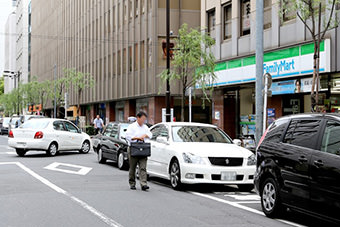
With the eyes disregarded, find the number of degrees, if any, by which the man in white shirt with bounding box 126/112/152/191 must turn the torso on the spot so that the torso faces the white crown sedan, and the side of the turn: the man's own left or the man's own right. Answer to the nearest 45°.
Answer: approximately 45° to the man's own left

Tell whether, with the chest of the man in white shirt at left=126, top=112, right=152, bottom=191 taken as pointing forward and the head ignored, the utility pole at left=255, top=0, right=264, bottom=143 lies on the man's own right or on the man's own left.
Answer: on the man's own left

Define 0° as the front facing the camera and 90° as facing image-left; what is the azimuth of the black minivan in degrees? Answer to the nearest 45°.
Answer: approximately 315°

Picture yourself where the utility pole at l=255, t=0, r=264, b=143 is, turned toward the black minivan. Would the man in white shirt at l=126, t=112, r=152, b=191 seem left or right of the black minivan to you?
right

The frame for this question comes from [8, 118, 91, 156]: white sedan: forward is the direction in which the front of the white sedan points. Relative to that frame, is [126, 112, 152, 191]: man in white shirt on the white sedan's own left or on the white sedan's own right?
on the white sedan's own right

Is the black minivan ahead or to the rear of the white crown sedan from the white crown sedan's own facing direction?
ahead

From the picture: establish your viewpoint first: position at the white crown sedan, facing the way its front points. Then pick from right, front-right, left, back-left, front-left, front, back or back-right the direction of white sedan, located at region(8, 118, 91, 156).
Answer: back
